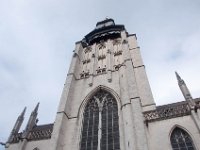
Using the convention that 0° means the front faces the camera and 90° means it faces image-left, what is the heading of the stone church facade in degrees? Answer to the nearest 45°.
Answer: approximately 0°
